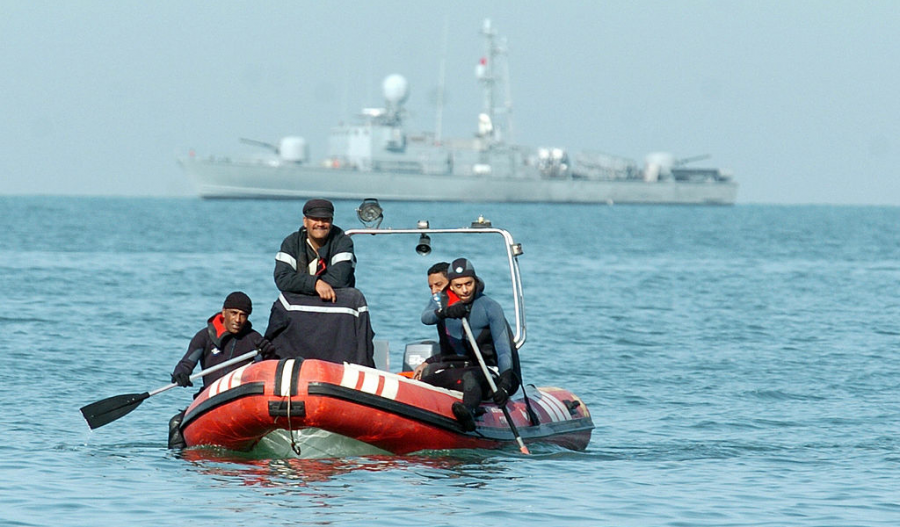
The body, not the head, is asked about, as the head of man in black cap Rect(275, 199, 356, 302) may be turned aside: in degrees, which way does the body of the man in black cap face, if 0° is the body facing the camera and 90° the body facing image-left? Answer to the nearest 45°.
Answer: approximately 0°

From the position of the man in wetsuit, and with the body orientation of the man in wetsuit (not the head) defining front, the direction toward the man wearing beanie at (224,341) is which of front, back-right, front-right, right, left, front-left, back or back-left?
front-right

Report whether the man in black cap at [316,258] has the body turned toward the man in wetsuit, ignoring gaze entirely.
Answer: no

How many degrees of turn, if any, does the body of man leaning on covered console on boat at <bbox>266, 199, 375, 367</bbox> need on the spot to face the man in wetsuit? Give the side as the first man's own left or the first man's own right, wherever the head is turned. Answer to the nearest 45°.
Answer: approximately 90° to the first man's own left

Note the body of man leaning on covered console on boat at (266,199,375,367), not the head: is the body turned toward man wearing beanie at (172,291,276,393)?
no

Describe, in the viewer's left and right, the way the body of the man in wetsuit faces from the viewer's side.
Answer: facing the viewer and to the left of the viewer

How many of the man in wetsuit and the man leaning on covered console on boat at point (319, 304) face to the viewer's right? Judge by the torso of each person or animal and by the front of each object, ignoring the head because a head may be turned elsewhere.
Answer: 0

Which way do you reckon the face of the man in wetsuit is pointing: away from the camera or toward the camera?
toward the camera

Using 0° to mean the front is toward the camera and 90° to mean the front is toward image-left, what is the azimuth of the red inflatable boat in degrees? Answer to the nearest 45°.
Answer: approximately 45°
